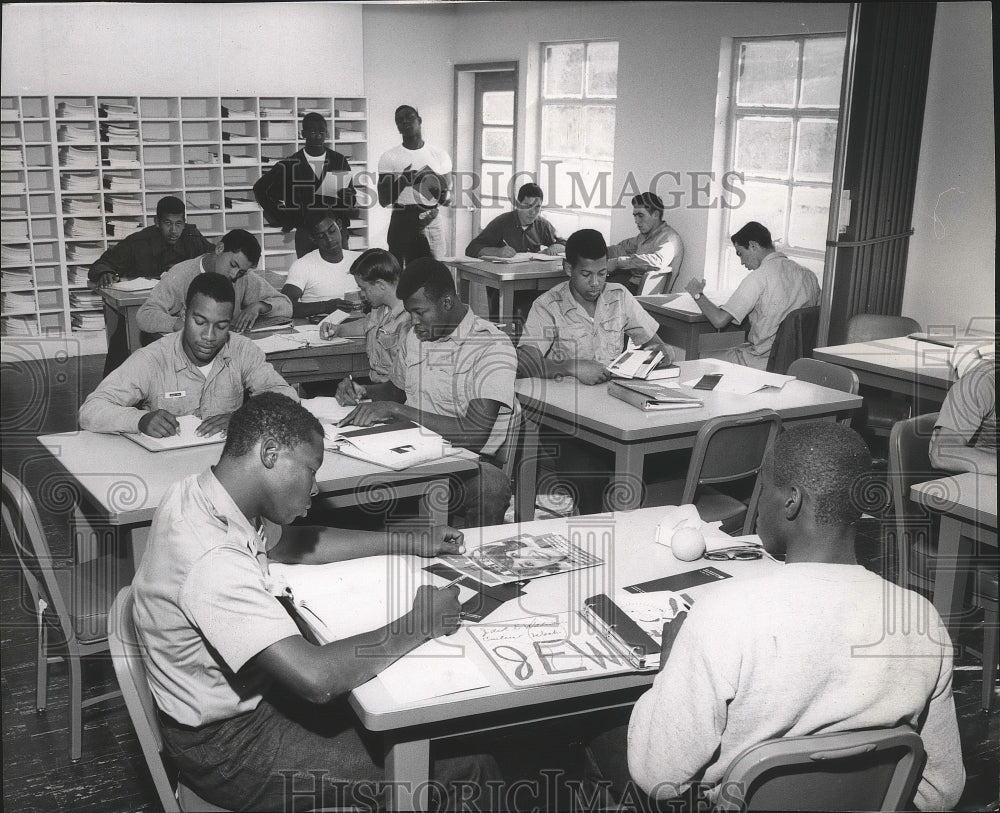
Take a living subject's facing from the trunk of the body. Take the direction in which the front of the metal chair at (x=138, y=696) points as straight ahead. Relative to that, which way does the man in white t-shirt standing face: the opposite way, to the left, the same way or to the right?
to the right

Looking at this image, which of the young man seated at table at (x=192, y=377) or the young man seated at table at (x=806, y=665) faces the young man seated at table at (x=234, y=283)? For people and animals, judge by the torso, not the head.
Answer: the young man seated at table at (x=806, y=665)

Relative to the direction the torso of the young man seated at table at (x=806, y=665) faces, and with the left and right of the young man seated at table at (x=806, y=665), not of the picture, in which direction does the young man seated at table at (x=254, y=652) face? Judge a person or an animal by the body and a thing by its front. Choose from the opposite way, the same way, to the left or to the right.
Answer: to the right

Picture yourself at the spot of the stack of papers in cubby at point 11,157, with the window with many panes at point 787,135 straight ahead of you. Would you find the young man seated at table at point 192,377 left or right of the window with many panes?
right

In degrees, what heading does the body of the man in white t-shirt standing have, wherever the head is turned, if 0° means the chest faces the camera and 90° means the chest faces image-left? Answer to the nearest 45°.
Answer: approximately 0°

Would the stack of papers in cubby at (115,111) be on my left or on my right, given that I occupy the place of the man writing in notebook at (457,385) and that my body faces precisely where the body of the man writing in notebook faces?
on my right

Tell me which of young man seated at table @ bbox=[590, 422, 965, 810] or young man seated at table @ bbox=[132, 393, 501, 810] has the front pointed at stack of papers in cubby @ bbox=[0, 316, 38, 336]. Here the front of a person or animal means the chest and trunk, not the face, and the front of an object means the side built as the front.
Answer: young man seated at table @ bbox=[590, 422, 965, 810]

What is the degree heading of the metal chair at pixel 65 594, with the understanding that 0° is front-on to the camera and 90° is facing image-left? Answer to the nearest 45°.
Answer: approximately 225°

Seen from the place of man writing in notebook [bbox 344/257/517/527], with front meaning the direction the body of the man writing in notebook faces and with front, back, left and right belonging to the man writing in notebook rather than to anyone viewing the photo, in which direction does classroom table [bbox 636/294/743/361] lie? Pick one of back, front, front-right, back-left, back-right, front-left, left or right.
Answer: back

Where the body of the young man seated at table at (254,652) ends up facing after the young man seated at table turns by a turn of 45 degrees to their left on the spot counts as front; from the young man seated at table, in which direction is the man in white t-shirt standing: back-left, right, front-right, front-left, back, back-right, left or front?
front-left

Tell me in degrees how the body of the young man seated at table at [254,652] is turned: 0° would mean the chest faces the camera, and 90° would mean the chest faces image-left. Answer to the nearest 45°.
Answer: approximately 270°

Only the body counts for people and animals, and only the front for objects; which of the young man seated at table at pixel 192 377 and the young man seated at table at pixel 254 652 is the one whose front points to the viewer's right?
the young man seated at table at pixel 254 652

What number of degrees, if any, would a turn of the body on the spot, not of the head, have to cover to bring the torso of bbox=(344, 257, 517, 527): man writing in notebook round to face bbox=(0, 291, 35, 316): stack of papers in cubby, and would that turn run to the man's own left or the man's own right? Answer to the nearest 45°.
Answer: approximately 90° to the man's own right

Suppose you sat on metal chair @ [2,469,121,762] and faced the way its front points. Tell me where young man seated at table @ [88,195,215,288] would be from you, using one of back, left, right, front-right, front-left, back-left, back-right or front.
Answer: front-left

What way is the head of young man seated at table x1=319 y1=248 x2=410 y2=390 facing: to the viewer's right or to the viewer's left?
to the viewer's left

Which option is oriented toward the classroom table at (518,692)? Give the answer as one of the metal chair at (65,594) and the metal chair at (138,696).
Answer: the metal chair at (138,696)

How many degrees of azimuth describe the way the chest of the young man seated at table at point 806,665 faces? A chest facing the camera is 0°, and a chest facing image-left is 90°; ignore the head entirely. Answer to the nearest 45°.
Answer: approximately 135°

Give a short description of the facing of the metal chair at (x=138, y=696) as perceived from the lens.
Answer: facing to the right of the viewer

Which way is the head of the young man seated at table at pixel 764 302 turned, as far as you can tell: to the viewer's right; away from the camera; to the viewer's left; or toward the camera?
to the viewer's left

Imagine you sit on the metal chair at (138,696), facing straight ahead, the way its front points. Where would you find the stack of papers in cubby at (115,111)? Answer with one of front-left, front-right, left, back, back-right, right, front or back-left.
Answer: left

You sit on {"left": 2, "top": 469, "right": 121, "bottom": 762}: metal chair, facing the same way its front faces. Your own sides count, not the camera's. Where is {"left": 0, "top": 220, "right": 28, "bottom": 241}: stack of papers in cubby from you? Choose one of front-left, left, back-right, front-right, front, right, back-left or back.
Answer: front-left
